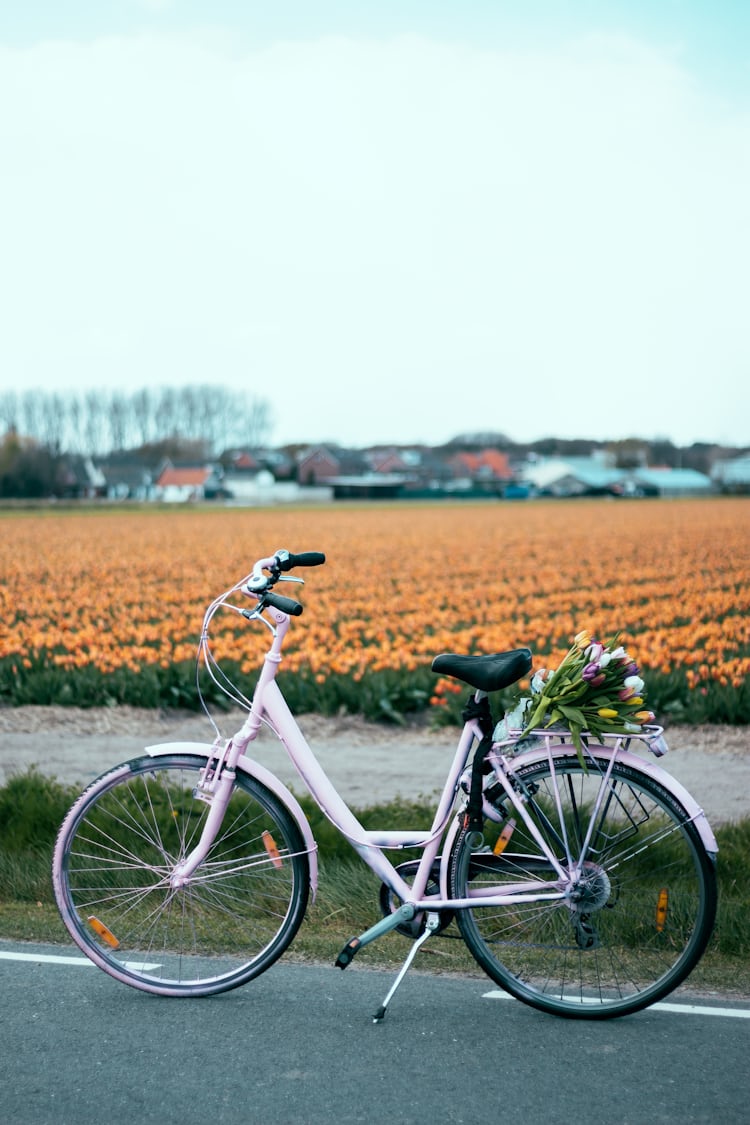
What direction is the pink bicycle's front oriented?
to the viewer's left
